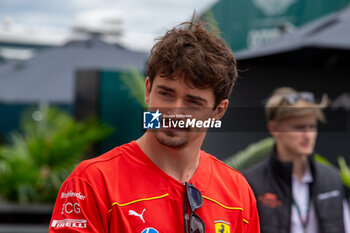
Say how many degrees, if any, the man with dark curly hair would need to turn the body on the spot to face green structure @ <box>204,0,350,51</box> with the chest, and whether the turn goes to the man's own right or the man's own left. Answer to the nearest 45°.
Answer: approximately 135° to the man's own left

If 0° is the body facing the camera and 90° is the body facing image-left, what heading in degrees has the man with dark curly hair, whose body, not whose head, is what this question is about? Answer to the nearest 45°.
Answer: approximately 315°

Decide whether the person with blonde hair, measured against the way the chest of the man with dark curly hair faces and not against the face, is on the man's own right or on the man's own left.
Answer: on the man's own left

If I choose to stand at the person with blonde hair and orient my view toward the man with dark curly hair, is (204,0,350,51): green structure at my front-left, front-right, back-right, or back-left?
back-right
